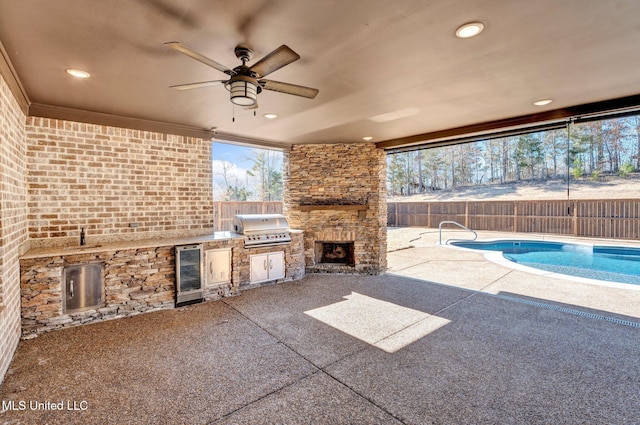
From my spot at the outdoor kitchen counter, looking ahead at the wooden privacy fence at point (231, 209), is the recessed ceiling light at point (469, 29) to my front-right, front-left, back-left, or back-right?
back-right

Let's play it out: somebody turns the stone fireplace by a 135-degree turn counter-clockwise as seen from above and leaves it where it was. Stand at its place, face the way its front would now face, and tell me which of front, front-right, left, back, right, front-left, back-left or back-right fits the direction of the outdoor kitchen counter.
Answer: back

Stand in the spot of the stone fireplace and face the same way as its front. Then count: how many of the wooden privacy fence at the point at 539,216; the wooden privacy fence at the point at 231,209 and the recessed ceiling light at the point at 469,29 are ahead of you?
1

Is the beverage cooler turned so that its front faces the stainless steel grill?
no

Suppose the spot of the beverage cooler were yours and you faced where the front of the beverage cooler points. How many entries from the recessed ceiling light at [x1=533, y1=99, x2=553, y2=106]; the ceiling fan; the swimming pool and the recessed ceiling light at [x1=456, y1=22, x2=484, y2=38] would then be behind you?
0

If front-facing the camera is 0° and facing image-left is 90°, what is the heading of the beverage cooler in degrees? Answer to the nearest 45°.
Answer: approximately 315°

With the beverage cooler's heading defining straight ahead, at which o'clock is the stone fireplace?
The stone fireplace is roughly at 10 o'clock from the beverage cooler.

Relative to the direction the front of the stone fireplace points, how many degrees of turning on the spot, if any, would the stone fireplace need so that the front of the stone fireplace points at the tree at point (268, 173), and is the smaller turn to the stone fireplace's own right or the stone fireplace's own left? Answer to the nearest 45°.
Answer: approximately 180°

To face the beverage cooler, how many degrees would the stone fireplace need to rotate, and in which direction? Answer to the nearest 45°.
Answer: approximately 45° to its right

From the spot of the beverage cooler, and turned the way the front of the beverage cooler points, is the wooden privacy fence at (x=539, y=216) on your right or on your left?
on your left

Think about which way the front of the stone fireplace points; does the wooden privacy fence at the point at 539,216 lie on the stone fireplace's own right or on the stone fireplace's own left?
on the stone fireplace's own left

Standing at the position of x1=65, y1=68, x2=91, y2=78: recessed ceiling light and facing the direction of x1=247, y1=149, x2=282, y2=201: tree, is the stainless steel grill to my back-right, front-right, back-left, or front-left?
front-right

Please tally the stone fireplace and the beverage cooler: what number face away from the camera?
0

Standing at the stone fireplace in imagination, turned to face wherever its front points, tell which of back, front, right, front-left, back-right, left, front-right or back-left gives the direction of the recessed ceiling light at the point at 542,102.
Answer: front-left

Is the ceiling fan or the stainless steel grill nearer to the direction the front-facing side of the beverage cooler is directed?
the ceiling fan
